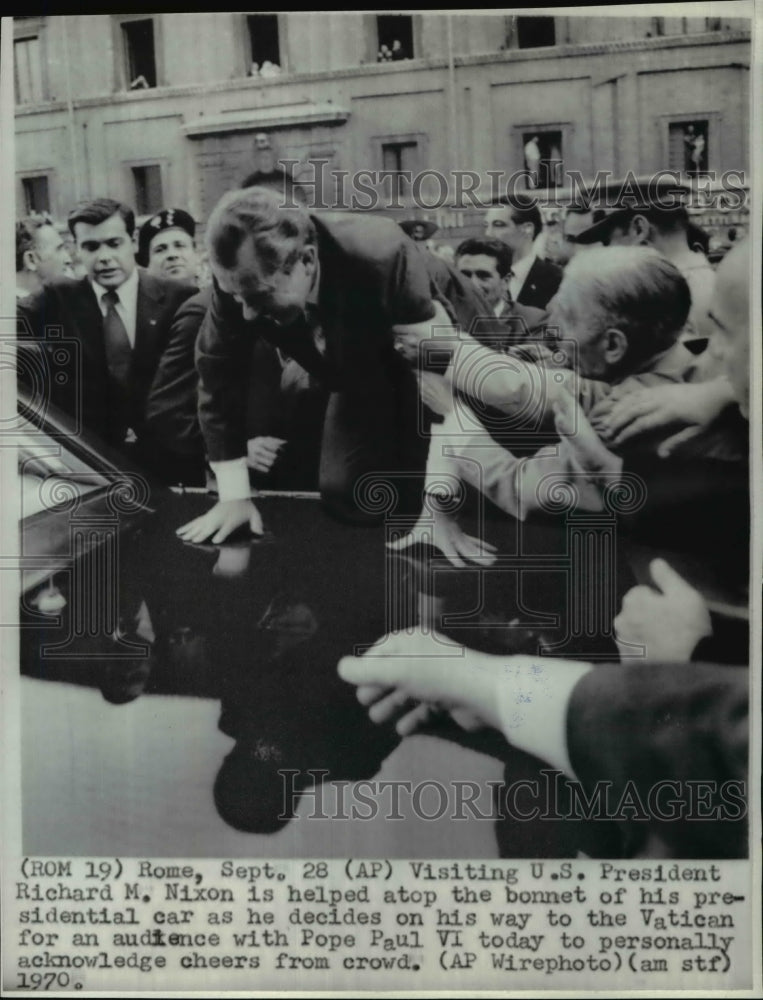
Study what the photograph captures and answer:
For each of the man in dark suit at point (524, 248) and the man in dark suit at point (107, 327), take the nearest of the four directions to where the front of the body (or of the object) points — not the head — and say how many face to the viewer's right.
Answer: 0

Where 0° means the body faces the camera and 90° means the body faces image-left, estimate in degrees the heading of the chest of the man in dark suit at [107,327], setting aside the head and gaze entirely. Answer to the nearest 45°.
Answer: approximately 0°

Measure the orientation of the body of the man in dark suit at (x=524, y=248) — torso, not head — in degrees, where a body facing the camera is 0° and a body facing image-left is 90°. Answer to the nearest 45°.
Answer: approximately 45°
